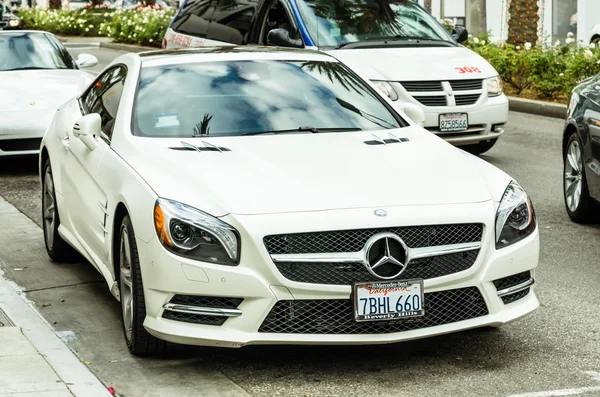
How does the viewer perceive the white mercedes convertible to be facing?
facing the viewer and to the right of the viewer

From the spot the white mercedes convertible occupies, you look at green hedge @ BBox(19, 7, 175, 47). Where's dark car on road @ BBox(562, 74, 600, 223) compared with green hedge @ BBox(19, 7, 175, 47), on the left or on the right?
right

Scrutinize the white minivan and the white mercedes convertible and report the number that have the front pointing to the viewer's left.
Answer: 0

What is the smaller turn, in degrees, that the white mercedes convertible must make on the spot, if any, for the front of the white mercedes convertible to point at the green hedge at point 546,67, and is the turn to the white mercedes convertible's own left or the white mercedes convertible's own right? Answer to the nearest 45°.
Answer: approximately 135° to the white mercedes convertible's own left

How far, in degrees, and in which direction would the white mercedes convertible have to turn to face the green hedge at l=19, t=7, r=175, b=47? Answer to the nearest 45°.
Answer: approximately 135° to its left

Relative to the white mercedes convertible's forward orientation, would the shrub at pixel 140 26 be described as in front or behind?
behind

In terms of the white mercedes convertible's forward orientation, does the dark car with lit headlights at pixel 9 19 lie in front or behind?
behind

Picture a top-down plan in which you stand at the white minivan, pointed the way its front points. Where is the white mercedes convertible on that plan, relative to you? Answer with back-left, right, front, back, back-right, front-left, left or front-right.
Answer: front-right

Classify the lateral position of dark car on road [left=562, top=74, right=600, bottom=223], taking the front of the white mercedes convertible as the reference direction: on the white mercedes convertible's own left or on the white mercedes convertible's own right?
on the white mercedes convertible's own left

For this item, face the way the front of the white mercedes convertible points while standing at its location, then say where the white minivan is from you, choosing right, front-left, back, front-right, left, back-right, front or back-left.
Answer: back-left
